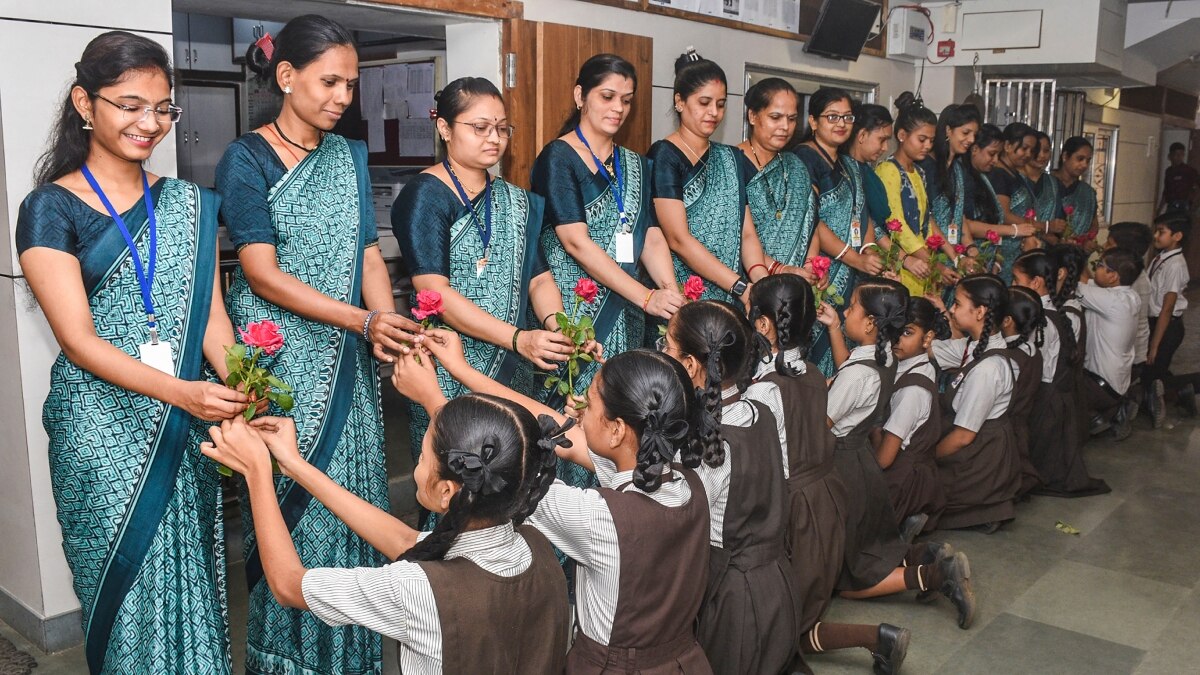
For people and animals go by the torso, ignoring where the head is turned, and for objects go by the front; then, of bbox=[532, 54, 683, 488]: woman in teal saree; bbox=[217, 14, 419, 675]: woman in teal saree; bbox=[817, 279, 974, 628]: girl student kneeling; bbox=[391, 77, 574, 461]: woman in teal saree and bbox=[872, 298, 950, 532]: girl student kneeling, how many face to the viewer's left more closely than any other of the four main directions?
2

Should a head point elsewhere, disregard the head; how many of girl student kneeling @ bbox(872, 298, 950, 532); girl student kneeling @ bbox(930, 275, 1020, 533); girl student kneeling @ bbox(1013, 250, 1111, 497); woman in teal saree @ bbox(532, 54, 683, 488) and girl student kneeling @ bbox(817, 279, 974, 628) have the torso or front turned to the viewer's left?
4

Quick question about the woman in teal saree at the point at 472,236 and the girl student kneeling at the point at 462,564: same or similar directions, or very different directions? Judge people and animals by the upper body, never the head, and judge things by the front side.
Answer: very different directions

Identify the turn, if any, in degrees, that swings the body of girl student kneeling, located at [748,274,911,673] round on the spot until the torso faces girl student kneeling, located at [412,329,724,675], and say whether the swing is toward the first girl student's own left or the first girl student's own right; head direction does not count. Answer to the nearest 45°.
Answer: approximately 135° to the first girl student's own left

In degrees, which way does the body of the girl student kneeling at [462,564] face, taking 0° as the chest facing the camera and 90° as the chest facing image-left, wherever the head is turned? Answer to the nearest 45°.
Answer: approximately 135°

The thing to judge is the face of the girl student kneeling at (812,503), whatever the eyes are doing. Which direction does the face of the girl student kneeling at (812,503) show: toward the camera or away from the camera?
away from the camera

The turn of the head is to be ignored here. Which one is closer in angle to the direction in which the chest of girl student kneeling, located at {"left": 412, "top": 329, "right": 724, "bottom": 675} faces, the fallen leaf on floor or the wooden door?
the wooden door

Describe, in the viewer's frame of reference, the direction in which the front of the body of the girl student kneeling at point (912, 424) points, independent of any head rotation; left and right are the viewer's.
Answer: facing to the left of the viewer

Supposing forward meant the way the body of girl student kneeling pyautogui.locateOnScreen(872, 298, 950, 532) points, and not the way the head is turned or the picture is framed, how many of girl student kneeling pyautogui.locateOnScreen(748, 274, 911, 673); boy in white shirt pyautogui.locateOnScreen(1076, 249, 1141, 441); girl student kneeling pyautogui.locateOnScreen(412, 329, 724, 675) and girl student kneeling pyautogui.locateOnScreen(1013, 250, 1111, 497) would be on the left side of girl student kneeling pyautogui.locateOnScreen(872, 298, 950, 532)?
2

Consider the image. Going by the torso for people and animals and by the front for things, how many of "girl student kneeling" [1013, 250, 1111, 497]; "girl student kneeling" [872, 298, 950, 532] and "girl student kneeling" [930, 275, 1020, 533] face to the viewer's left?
3

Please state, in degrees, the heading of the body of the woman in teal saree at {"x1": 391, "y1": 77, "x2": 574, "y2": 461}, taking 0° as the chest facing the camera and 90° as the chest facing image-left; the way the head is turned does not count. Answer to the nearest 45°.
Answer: approximately 315°

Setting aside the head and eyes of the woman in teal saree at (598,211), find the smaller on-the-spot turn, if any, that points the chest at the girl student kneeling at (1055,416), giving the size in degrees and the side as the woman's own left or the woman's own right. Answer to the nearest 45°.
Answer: approximately 90° to the woman's own left

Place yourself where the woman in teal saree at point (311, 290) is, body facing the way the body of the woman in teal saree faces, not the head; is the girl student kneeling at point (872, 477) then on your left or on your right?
on your left

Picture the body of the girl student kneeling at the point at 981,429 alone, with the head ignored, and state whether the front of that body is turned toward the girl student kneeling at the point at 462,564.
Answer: no

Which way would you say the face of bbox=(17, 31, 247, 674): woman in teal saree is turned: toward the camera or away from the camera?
toward the camera

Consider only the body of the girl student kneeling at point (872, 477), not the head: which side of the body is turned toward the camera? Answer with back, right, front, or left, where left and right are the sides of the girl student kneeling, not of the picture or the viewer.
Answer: left

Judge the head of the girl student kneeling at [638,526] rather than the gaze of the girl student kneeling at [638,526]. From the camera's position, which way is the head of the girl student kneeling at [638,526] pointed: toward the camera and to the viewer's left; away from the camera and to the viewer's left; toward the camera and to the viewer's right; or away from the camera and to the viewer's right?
away from the camera and to the viewer's left

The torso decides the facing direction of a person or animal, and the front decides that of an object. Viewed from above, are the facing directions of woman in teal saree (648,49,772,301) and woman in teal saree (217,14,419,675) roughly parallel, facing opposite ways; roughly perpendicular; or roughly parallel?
roughly parallel

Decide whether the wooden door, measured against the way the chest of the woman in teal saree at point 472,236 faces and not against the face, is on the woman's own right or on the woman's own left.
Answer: on the woman's own left
